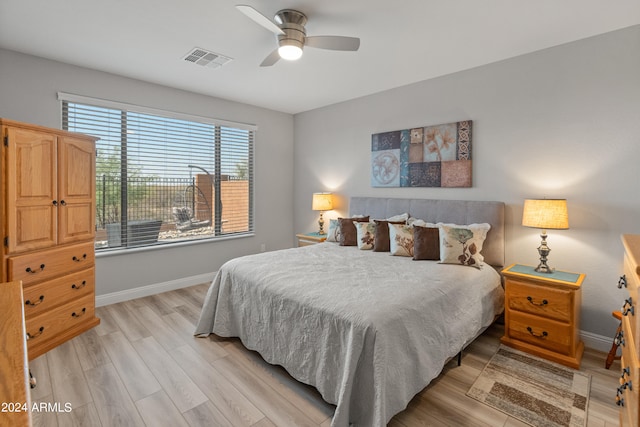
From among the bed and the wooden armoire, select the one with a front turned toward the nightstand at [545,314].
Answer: the wooden armoire

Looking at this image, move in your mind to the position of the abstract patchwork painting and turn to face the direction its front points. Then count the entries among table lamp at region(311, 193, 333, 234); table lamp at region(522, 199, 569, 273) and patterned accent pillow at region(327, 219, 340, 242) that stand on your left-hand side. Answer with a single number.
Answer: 1

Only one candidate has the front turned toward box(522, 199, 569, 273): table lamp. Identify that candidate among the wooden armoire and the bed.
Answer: the wooden armoire

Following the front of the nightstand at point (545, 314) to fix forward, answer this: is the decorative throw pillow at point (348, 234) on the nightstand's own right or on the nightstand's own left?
on the nightstand's own right

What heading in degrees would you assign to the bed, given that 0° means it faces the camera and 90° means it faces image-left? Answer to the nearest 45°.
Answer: approximately 45°

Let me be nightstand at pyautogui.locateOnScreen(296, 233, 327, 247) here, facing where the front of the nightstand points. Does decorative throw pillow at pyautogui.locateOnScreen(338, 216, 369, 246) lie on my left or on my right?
on my left

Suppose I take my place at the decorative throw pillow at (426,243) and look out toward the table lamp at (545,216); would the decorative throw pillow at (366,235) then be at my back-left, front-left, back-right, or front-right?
back-left

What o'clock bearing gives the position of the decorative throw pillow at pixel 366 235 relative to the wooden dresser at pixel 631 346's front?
The decorative throw pillow is roughly at 1 o'clock from the wooden dresser.

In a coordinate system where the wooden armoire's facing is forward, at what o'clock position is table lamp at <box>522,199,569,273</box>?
The table lamp is roughly at 12 o'clock from the wooden armoire.

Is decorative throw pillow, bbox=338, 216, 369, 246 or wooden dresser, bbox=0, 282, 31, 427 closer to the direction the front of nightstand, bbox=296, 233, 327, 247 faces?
the wooden dresser

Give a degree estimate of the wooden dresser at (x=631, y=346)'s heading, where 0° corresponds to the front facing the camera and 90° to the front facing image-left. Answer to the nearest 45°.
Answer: approximately 90°

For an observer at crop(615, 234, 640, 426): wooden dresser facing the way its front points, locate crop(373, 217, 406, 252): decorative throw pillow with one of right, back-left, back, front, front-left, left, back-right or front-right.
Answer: front-right

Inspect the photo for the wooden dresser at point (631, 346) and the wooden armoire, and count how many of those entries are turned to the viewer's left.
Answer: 1
